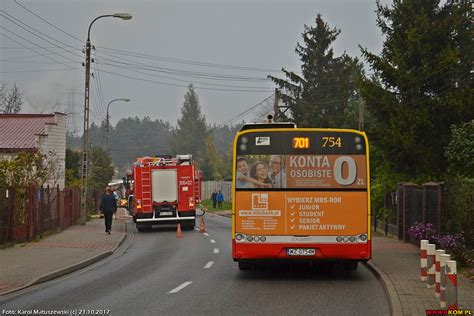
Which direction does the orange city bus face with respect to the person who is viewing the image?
facing away from the viewer

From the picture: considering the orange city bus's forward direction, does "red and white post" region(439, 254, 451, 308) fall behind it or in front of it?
behind

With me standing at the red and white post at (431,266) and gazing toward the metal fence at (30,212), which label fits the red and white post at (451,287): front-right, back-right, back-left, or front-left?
back-left

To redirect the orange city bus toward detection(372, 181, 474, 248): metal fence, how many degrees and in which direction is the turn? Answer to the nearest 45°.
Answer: approximately 45° to its right

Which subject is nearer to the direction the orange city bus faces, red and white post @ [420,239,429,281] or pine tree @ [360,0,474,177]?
the pine tree

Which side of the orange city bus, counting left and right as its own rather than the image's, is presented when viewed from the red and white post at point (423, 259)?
back
